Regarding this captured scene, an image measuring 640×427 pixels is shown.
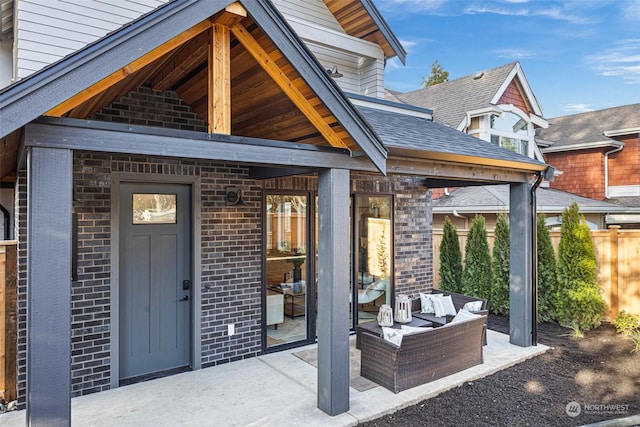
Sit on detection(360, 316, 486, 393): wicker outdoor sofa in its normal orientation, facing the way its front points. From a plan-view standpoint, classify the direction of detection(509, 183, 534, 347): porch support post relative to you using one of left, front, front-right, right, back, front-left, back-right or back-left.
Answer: right

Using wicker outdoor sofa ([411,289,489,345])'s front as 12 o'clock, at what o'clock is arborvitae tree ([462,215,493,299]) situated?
The arborvitae tree is roughly at 5 o'clock from the wicker outdoor sofa.

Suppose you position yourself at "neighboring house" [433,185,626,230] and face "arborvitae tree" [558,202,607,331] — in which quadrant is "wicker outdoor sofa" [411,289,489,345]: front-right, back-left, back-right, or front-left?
front-right

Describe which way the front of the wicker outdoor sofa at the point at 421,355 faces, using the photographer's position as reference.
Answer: facing away from the viewer and to the left of the viewer

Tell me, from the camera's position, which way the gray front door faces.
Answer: facing the viewer and to the right of the viewer

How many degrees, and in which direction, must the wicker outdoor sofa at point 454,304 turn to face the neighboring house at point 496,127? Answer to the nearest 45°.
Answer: approximately 135° to its right

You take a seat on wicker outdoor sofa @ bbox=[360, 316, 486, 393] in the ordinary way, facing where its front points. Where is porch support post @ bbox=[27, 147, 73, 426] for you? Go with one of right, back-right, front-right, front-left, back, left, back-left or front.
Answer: left

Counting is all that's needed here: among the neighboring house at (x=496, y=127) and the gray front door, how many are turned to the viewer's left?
0

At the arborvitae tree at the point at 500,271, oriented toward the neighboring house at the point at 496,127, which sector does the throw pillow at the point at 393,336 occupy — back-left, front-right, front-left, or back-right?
back-left

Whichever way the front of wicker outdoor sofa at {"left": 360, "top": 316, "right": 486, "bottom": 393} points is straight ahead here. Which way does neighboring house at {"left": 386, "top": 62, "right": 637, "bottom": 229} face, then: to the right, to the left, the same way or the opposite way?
the opposite way

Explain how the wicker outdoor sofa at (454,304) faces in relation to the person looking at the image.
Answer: facing the viewer and to the left of the viewer

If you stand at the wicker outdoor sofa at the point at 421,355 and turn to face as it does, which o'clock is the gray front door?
The gray front door is roughly at 10 o'clock from the wicker outdoor sofa.

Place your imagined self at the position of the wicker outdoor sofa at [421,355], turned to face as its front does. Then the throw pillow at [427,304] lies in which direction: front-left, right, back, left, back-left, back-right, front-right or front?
front-right

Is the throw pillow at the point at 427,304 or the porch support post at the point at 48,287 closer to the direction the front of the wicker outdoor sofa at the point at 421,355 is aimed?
the throw pillow
